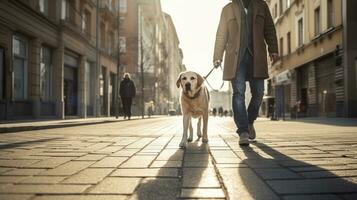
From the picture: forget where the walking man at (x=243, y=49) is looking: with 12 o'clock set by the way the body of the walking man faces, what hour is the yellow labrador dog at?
The yellow labrador dog is roughly at 3 o'clock from the walking man.

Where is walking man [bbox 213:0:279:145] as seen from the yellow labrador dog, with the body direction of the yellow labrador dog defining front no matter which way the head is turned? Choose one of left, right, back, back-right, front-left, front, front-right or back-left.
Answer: left

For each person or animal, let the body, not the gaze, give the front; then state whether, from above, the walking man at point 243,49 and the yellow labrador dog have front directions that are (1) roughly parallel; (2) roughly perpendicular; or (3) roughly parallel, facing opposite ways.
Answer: roughly parallel

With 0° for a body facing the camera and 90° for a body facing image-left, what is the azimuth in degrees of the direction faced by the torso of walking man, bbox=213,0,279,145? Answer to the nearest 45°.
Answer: approximately 0°

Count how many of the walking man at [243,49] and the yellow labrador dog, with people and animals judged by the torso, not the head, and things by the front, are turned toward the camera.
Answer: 2

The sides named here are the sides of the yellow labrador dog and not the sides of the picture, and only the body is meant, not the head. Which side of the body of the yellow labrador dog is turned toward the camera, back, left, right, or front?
front

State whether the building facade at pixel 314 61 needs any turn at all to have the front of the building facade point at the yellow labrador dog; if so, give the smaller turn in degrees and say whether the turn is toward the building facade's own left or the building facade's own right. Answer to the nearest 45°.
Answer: approximately 45° to the building facade's own left

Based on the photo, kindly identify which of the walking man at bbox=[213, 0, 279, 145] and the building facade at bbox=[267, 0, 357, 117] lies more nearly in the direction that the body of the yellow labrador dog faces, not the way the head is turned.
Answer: the walking man

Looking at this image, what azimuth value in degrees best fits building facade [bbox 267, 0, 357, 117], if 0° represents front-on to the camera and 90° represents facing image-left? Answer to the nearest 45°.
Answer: approximately 45°

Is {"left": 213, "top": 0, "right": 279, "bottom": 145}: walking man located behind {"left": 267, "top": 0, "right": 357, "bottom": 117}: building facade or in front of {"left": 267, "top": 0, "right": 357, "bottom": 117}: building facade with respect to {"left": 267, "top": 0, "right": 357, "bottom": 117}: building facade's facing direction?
in front

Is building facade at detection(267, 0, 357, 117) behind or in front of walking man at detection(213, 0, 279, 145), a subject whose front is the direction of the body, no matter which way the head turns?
behind
